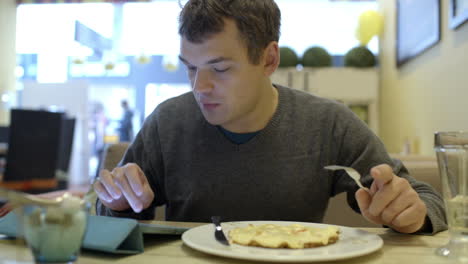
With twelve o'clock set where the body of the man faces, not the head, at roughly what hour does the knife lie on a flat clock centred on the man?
The knife is roughly at 12 o'clock from the man.

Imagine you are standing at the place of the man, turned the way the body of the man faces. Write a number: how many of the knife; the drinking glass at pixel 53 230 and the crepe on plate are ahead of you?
3

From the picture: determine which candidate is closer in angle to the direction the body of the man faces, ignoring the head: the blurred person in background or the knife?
the knife

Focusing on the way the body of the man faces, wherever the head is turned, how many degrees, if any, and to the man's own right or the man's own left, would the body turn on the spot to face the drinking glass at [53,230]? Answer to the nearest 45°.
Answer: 0° — they already face it

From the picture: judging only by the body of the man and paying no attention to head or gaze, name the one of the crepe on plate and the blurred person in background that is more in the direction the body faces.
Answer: the crepe on plate

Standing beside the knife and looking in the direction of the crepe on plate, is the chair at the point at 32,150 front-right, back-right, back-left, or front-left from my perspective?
back-left

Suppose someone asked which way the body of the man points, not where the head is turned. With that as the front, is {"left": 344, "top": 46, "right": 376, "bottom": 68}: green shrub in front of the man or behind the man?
behind

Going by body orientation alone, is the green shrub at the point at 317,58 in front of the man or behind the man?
behind

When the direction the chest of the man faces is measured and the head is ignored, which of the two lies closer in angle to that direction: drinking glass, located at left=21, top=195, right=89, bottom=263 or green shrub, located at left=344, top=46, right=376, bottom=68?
the drinking glass

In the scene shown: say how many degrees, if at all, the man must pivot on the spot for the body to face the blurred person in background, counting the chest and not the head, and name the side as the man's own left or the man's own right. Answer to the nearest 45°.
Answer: approximately 180°

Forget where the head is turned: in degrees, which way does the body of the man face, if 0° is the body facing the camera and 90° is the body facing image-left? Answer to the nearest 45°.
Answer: approximately 0°

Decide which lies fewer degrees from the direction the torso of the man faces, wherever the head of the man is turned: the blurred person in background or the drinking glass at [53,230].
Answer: the drinking glass

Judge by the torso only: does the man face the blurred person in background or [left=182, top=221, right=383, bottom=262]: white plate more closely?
the white plate

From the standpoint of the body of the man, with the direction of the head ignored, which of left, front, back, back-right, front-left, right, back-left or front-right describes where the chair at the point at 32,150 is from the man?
back-right
